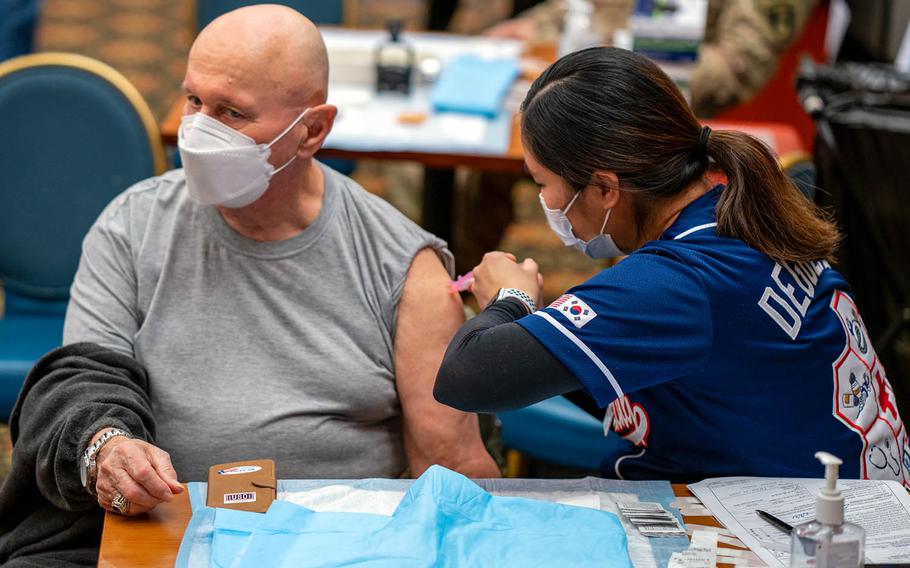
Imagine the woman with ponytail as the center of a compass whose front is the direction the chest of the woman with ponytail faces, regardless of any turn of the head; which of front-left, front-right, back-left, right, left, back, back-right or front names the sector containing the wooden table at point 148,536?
front-left

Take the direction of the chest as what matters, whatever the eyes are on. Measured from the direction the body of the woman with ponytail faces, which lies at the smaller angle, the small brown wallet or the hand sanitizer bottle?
the small brown wallet

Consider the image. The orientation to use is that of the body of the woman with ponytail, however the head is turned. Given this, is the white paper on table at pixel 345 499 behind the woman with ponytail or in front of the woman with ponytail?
in front

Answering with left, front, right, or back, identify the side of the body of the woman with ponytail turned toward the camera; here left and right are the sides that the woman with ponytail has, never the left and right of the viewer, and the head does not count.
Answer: left

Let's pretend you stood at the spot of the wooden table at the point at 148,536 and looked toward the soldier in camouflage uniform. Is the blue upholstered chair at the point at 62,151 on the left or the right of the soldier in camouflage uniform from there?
left

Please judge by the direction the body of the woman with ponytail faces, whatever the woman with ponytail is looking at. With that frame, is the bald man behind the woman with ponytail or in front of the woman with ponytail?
in front

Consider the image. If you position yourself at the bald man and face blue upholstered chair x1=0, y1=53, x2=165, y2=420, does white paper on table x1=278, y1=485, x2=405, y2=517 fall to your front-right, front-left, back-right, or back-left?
back-left

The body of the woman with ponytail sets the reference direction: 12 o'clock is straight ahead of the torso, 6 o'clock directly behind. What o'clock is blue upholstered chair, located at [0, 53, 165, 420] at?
The blue upholstered chair is roughly at 1 o'clock from the woman with ponytail.

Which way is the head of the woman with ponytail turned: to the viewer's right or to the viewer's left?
to the viewer's left

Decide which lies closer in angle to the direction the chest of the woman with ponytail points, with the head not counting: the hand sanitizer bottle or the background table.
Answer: the background table

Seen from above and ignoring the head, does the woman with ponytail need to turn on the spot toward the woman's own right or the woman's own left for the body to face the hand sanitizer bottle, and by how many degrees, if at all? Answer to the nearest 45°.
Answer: approximately 135° to the woman's own left
